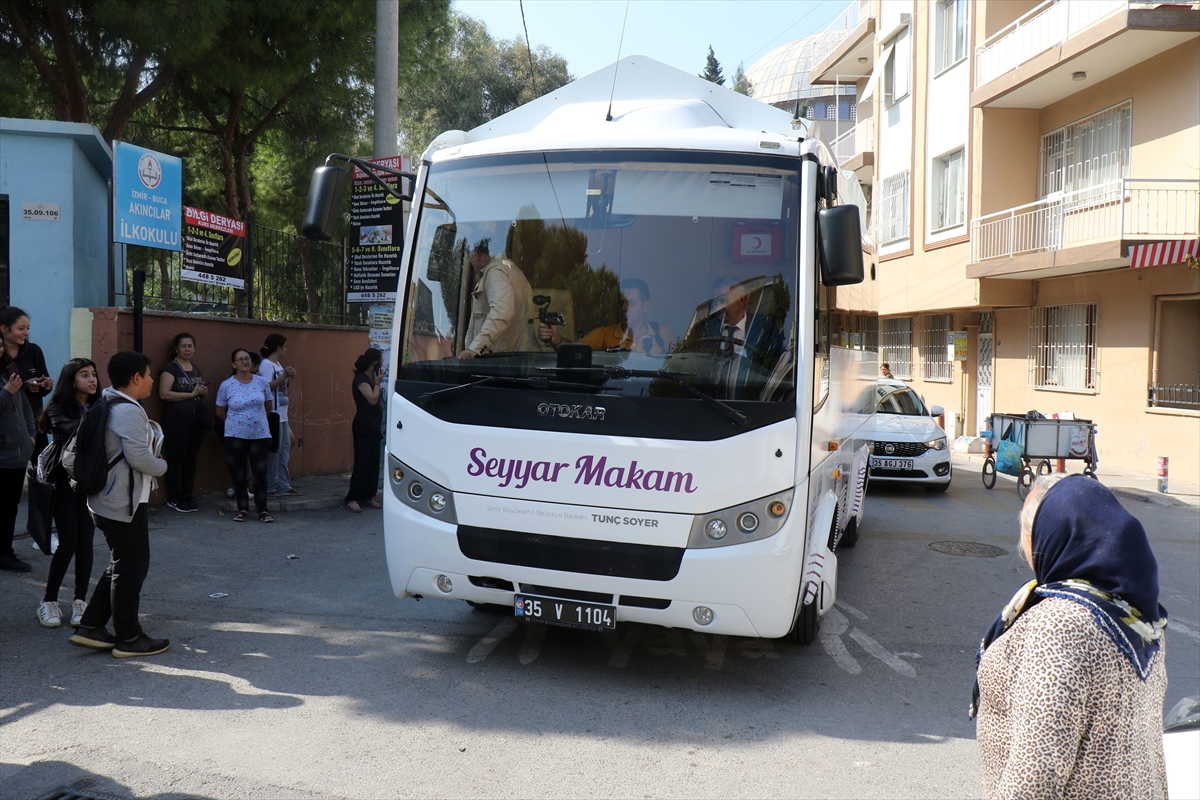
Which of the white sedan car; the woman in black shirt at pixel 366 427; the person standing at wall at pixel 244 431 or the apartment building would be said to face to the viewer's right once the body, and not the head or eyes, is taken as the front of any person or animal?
the woman in black shirt

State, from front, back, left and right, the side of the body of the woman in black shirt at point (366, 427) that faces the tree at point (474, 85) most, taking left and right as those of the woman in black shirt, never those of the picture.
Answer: left

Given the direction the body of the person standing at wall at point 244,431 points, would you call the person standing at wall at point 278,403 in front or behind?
behind

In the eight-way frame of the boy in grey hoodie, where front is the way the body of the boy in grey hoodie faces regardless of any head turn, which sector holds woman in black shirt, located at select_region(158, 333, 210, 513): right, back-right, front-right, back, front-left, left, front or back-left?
left

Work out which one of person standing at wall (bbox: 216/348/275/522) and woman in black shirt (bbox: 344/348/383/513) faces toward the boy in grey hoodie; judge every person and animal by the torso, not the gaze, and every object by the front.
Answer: the person standing at wall

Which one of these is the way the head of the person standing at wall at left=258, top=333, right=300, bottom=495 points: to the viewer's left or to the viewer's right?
to the viewer's right

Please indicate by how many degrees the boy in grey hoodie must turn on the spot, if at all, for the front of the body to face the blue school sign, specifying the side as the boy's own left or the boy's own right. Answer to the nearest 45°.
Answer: approximately 90° to the boy's own left

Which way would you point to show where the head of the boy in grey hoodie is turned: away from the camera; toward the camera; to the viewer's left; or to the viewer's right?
to the viewer's right

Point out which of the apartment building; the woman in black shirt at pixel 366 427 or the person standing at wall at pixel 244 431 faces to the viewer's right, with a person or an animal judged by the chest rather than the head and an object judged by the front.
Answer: the woman in black shirt

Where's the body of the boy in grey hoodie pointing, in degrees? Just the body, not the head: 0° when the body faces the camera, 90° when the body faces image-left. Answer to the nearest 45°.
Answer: approximately 270°

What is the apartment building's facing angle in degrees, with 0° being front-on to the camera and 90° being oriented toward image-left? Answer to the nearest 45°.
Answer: approximately 45°

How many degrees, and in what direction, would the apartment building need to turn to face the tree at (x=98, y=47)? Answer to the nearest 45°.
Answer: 0° — it already faces it

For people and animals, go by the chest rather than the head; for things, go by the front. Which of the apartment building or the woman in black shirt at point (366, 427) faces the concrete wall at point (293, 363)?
the apartment building

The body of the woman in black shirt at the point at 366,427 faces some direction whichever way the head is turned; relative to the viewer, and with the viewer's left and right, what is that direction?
facing to the right of the viewer

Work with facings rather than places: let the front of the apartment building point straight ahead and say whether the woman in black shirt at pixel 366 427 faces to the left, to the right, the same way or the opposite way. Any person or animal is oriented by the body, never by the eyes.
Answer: the opposite way

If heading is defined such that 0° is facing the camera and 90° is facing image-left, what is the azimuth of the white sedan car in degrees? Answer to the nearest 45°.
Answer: approximately 0°

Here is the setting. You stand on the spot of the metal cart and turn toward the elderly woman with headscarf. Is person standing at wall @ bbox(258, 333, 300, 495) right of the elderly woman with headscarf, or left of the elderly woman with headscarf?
right
